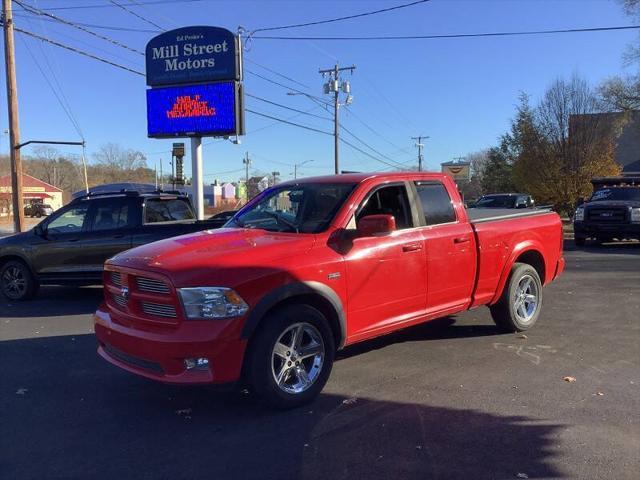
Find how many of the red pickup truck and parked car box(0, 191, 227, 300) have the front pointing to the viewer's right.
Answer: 0

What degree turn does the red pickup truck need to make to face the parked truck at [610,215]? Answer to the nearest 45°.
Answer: approximately 180°

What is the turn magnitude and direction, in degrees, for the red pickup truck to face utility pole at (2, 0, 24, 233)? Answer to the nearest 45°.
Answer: approximately 90° to its right

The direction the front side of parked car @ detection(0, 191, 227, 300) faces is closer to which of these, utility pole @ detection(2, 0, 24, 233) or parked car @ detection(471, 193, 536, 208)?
the utility pole

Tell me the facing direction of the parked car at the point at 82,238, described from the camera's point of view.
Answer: facing away from the viewer and to the left of the viewer

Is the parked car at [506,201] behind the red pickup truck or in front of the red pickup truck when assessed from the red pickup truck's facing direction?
behind

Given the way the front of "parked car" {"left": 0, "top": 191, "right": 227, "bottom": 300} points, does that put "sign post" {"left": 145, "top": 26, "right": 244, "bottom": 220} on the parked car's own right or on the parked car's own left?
on the parked car's own right

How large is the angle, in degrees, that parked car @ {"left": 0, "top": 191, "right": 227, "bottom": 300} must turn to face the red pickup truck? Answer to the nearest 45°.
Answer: approximately 135° to its left

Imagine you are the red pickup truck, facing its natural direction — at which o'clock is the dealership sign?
The dealership sign is roughly at 4 o'clock from the red pickup truck.

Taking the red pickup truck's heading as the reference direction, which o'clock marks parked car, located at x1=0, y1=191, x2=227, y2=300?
The parked car is roughly at 3 o'clock from the red pickup truck.

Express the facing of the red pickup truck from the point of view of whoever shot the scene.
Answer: facing the viewer and to the left of the viewer
